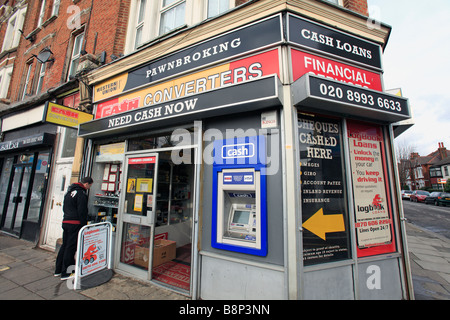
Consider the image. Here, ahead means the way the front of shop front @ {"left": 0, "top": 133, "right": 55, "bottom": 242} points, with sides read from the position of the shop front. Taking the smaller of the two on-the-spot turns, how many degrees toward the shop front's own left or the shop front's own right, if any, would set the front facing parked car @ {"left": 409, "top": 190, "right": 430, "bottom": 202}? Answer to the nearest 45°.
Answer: approximately 135° to the shop front's own left

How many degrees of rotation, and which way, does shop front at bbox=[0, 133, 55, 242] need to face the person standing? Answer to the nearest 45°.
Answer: approximately 45° to its left

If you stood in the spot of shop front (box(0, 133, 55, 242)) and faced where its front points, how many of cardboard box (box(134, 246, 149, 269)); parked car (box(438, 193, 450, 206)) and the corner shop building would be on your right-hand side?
0

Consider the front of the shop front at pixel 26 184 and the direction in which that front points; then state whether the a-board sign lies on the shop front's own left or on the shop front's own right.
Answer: on the shop front's own left

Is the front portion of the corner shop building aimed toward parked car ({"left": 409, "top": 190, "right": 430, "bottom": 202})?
no

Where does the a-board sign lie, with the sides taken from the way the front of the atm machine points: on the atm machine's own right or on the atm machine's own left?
on the atm machine's own right

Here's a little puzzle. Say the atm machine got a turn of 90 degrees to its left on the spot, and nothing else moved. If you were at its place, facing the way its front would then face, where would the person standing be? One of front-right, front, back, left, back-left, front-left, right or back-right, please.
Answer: back-right

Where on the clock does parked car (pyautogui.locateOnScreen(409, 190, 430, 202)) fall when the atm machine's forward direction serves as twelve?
The parked car is roughly at 6 o'clock from the atm machine.

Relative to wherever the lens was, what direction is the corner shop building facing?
facing the viewer and to the left of the viewer

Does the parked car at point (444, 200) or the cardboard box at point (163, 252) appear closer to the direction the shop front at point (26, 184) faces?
the cardboard box

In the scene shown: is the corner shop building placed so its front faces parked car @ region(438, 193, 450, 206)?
no

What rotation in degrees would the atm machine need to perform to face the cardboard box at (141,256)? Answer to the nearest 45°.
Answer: approximately 90° to its right

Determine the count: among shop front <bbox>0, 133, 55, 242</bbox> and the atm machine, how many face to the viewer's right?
0

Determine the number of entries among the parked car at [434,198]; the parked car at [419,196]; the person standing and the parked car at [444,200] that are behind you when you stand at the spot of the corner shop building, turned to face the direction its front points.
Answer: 3

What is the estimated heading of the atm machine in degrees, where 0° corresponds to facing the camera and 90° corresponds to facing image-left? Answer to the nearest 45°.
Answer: approximately 45°

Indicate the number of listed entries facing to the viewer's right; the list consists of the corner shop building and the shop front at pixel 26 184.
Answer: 0

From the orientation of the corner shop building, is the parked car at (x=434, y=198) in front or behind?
behind
